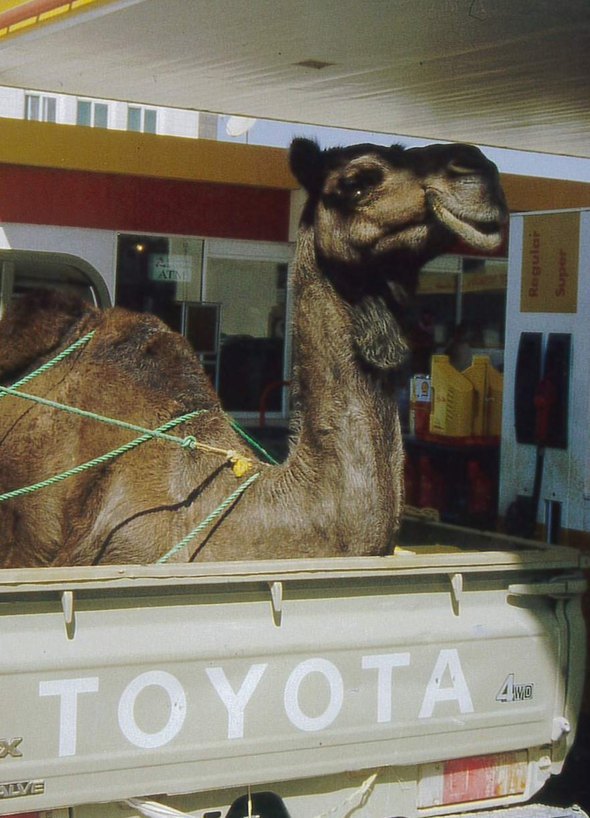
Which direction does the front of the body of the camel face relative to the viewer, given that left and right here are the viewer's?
facing to the right of the viewer

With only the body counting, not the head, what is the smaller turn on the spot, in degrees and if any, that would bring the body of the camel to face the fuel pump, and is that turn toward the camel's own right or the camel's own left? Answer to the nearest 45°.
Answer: approximately 45° to the camel's own left

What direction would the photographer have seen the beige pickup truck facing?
facing away from the viewer and to the left of the viewer
